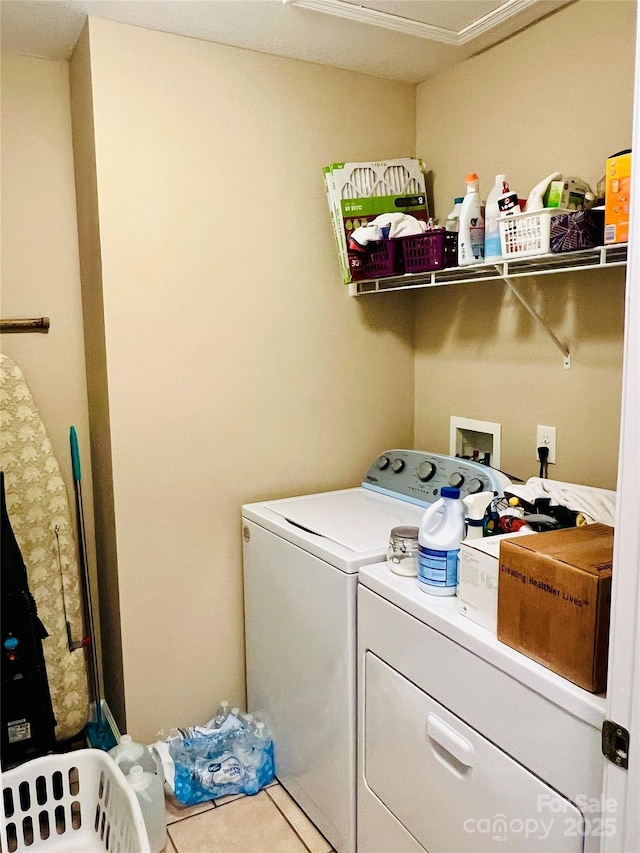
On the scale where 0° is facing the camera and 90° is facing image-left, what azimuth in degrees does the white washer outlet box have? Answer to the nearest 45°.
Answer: approximately 45°

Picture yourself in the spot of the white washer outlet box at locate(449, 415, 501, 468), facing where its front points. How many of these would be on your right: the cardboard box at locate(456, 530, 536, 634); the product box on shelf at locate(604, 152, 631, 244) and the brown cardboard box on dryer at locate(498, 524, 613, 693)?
0

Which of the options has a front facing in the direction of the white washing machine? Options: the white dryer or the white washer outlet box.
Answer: the white washer outlet box

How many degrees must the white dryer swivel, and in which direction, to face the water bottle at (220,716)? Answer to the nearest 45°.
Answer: approximately 90° to its right

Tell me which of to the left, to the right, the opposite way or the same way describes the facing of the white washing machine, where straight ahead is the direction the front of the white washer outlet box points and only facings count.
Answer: the same way

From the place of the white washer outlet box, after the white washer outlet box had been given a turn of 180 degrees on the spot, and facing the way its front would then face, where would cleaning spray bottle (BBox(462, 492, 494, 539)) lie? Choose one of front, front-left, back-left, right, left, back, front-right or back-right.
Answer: back-right

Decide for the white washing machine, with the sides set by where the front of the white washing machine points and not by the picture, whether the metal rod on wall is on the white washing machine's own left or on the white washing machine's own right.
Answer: on the white washing machine's own right

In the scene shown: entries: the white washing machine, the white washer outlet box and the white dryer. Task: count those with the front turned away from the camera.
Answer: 0

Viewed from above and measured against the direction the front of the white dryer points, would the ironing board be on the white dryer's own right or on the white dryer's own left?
on the white dryer's own right

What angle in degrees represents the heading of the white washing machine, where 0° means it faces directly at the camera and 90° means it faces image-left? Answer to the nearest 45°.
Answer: approximately 45°

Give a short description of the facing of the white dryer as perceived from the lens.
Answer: facing the viewer and to the left of the viewer

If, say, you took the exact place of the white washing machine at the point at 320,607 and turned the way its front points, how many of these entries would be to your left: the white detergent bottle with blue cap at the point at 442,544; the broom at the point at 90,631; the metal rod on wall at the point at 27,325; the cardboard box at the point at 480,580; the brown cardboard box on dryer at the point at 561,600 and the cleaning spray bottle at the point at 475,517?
4

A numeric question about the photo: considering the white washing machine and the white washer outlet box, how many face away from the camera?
0

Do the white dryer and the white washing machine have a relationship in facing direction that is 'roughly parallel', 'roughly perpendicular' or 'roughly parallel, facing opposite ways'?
roughly parallel

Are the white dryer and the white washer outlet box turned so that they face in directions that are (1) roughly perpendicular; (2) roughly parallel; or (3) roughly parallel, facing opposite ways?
roughly parallel
